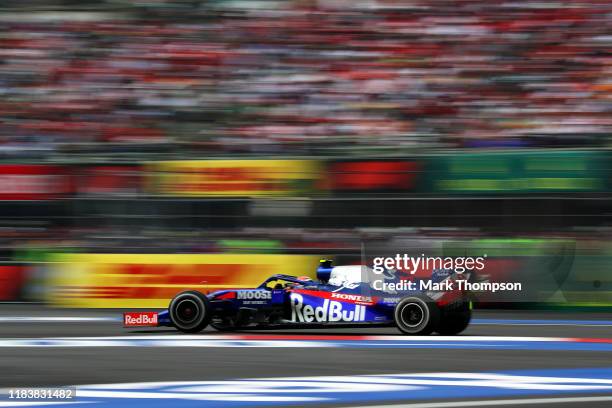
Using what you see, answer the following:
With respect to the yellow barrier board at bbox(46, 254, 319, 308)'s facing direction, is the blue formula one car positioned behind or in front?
in front

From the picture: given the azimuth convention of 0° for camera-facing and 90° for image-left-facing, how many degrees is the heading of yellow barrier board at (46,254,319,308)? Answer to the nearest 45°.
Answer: approximately 0°

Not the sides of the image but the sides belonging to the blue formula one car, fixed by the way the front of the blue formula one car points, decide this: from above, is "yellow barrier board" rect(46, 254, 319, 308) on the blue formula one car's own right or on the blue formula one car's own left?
on the blue formula one car's own right

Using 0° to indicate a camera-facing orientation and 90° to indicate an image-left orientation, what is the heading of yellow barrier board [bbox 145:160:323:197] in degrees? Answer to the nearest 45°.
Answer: approximately 0°

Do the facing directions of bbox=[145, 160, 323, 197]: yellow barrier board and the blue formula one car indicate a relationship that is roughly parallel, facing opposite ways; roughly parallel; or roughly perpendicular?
roughly perpendicular

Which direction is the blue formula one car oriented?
to the viewer's left

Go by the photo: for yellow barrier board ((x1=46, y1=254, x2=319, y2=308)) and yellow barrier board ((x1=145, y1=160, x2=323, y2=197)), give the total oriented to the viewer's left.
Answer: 0

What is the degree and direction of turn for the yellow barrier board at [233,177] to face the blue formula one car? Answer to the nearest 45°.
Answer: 0° — it already faces it
